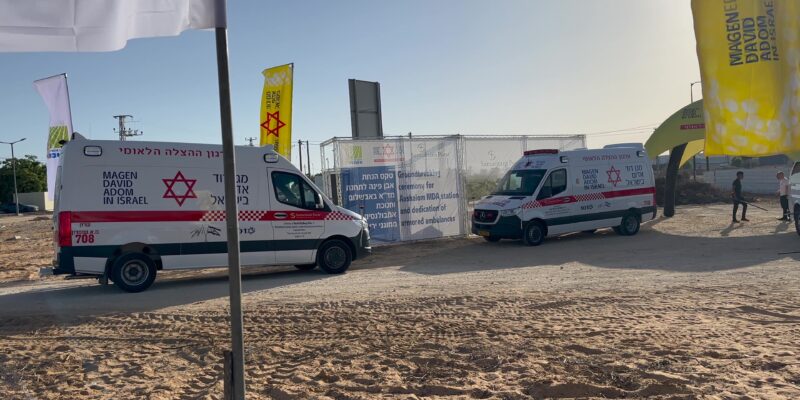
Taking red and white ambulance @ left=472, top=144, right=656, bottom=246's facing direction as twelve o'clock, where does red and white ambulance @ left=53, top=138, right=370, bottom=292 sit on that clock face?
red and white ambulance @ left=53, top=138, right=370, bottom=292 is roughly at 12 o'clock from red and white ambulance @ left=472, top=144, right=656, bottom=246.

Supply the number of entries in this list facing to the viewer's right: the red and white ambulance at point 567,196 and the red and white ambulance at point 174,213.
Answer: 1

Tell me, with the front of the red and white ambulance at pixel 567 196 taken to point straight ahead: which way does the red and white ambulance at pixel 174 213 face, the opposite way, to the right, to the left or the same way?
the opposite way

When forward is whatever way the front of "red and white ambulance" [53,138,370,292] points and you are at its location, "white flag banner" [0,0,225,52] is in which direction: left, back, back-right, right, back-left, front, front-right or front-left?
right

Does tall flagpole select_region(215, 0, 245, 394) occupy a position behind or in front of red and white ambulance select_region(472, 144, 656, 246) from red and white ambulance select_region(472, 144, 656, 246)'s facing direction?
in front

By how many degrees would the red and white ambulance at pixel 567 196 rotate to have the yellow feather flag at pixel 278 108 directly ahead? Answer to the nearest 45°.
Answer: approximately 45° to its right

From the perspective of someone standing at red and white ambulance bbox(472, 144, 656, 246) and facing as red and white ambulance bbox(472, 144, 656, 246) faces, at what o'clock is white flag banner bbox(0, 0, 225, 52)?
The white flag banner is roughly at 11 o'clock from the red and white ambulance.

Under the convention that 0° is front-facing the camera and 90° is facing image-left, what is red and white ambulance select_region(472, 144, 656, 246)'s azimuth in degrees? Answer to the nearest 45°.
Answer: approximately 45°

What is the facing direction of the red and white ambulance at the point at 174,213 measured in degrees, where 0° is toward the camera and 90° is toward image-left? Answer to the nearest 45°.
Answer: approximately 270°

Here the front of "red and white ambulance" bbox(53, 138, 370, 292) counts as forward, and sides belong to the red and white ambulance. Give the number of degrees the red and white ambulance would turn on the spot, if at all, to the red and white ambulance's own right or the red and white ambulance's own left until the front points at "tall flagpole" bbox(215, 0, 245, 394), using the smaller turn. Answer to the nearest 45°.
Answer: approximately 90° to the red and white ambulance's own right

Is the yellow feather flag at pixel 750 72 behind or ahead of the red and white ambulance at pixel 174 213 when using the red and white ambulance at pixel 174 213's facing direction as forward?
ahead
